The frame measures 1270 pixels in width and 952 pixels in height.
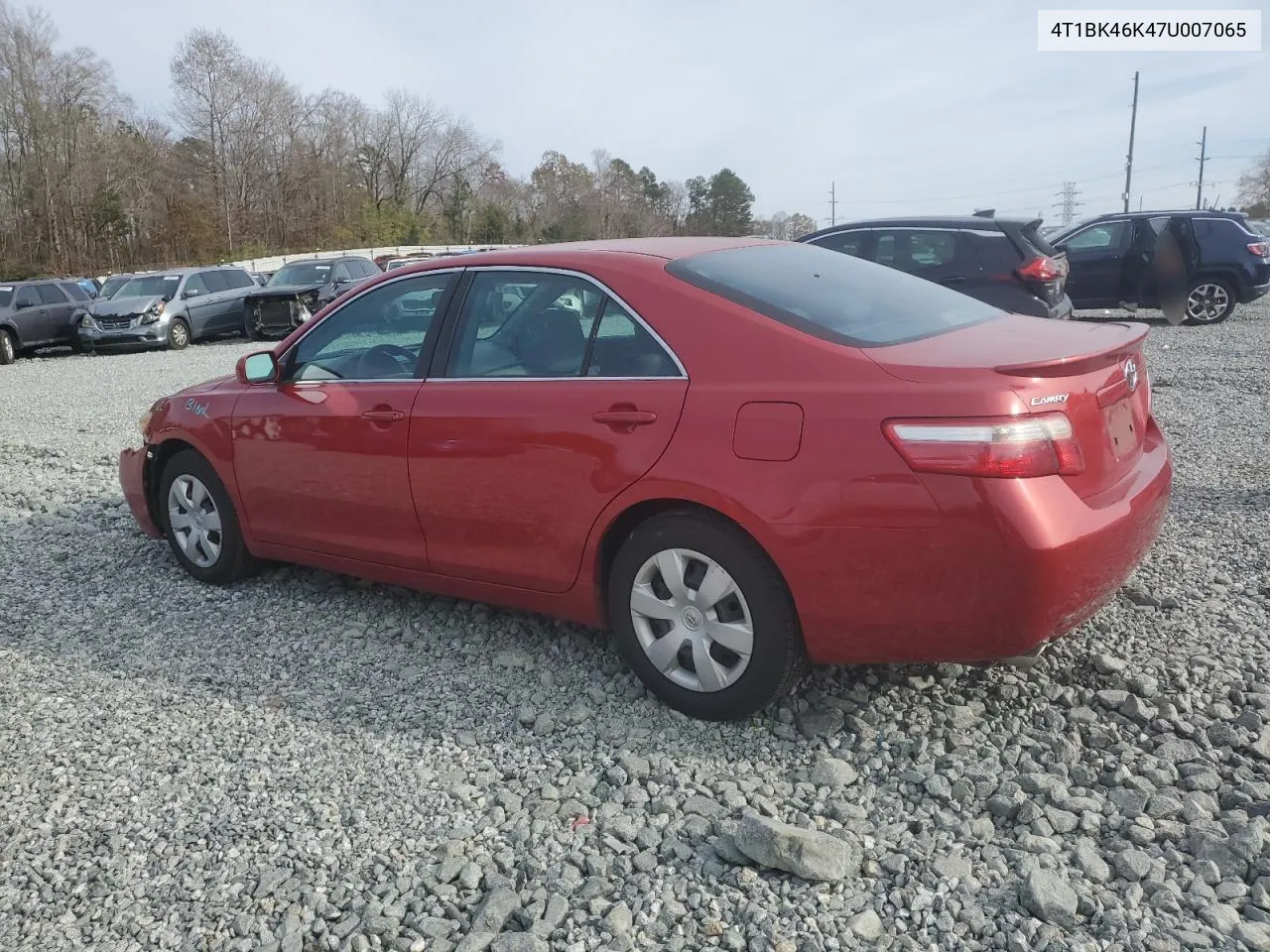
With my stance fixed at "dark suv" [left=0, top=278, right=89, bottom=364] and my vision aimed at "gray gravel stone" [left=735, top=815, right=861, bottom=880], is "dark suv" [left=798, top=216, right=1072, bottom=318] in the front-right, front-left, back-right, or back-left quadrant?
front-left

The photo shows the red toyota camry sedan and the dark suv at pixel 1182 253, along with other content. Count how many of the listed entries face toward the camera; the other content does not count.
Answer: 0

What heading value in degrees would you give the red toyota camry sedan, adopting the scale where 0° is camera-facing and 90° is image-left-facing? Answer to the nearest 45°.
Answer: approximately 135°

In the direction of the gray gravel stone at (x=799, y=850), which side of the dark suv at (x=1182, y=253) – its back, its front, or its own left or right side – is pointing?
left

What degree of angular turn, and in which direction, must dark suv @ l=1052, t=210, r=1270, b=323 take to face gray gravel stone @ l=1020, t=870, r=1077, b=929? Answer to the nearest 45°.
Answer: approximately 90° to its left

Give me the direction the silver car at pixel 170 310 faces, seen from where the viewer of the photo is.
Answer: facing the viewer and to the left of the viewer

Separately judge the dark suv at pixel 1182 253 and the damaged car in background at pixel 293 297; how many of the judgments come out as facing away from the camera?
0

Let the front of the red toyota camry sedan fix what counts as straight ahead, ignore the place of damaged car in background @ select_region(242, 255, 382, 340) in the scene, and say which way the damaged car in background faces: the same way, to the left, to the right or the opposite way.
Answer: to the left

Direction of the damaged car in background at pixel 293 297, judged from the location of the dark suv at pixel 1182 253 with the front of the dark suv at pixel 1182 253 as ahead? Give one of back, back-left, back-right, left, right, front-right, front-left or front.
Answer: front

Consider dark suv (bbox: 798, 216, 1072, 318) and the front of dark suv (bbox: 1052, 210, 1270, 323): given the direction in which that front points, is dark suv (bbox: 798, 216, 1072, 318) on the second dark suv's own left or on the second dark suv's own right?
on the second dark suv's own left

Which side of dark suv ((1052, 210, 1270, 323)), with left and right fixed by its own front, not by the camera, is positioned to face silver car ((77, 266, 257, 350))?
front

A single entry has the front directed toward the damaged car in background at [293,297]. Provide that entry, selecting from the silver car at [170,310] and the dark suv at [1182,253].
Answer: the dark suv

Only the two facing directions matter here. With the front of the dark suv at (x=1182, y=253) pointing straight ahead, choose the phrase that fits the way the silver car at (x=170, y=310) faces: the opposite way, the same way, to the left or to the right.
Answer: to the left

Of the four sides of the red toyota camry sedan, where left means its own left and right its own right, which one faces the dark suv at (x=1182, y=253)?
right

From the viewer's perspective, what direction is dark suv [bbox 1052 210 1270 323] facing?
to the viewer's left
